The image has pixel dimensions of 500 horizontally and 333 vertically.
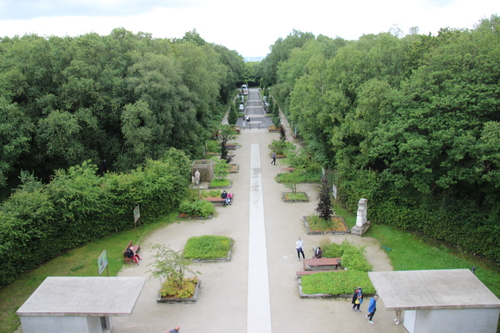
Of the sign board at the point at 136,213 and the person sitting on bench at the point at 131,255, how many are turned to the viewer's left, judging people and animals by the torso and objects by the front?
0

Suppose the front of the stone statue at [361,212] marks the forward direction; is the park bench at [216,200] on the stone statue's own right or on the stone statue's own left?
on the stone statue's own right

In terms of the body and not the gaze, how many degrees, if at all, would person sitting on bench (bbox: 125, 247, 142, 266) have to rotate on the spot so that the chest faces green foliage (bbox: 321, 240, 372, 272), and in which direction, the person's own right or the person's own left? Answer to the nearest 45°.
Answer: approximately 45° to the person's own left

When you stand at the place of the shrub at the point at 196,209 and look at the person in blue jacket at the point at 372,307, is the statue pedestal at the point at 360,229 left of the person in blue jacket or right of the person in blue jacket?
left

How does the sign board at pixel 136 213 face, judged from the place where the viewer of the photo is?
facing the viewer and to the right of the viewer

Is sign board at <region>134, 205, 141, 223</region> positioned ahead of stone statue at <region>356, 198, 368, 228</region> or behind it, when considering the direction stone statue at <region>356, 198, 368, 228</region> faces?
ahead

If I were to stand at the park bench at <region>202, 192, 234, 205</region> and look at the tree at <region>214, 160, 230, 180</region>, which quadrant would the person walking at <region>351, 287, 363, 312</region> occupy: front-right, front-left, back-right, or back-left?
back-right

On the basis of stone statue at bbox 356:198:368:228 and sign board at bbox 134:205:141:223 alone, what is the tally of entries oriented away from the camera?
0

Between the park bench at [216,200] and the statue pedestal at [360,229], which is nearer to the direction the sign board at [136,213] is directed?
the statue pedestal

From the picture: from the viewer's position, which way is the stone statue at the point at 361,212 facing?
facing the viewer and to the left of the viewer

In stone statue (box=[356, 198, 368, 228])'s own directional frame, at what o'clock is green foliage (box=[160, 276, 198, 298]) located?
The green foliage is roughly at 12 o'clock from the stone statue.

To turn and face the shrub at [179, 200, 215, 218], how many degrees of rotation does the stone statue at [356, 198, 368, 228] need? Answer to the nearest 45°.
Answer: approximately 45° to its right

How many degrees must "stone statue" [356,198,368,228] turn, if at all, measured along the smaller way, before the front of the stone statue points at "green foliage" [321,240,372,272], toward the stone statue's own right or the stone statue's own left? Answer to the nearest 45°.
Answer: approximately 45° to the stone statue's own left

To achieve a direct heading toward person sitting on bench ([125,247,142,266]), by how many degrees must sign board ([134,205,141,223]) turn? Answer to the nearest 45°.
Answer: approximately 45° to its right

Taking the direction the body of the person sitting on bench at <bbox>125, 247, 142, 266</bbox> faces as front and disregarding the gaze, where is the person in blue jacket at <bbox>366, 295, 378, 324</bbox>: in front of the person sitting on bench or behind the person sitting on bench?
in front

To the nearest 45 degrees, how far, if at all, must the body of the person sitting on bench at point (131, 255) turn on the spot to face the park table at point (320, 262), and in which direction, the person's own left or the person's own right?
0° — they already face it

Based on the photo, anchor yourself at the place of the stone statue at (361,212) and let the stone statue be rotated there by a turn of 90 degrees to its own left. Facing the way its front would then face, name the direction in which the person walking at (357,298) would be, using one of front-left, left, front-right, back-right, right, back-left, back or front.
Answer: front-right
